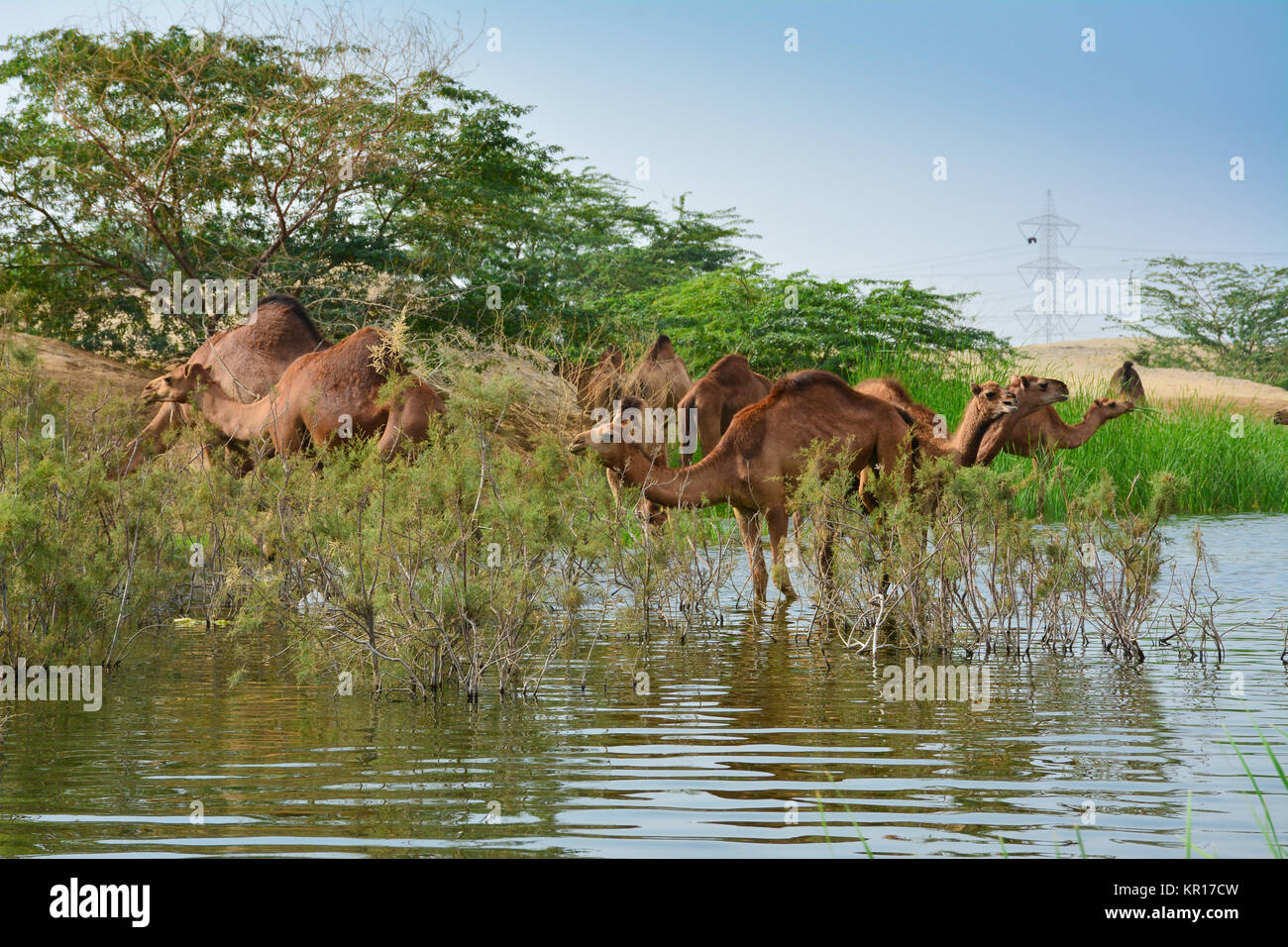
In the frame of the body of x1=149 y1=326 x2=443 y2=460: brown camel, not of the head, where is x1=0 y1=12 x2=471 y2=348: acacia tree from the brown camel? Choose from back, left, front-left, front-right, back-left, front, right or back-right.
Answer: right

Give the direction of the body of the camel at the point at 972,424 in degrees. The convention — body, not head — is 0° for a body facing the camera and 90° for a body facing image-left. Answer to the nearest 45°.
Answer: approximately 270°

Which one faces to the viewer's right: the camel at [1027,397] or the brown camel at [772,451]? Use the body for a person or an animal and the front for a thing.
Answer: the camel

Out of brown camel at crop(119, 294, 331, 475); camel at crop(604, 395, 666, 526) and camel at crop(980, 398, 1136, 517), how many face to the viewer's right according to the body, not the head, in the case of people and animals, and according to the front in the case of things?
1

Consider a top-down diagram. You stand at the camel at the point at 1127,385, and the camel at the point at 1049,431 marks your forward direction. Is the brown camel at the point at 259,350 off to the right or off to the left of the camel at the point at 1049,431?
right

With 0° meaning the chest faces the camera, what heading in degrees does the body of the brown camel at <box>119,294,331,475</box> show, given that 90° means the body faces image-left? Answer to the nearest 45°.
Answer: approximately 90°

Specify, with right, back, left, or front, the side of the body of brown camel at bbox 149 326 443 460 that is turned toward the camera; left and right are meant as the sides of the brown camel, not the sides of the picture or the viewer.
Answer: left

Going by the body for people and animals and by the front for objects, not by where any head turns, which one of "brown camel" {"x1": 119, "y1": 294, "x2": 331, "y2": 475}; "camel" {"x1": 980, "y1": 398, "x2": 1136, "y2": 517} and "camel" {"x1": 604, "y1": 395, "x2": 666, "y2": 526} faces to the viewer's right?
"camel" {"x1": 980, "y1": 398, "x2": 1136, "y2": 517}

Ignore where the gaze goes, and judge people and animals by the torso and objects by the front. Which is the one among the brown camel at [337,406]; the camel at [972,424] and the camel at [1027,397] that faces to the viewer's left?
the brown camel

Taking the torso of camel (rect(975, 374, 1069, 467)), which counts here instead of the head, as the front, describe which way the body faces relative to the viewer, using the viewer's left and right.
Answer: facing to the right of the viewer

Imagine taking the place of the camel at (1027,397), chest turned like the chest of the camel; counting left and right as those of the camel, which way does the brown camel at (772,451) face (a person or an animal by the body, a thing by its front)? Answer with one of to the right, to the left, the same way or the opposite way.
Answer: the opposite way

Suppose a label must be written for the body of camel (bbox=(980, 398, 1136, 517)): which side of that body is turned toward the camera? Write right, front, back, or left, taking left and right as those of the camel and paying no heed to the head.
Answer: right

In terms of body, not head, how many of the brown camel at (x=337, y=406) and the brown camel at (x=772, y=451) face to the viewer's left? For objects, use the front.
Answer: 2

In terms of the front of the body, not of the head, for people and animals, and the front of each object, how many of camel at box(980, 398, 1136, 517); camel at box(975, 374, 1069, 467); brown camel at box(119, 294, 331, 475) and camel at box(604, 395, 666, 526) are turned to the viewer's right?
2
